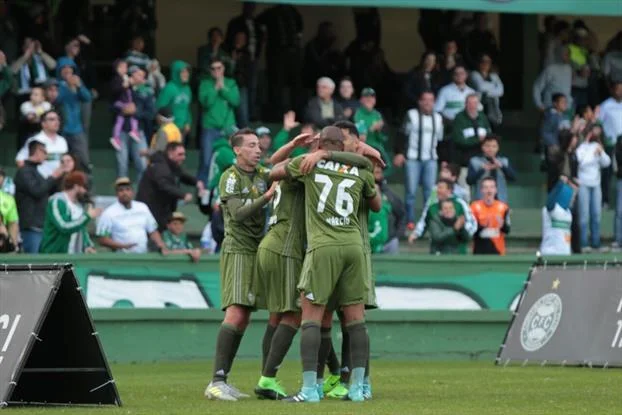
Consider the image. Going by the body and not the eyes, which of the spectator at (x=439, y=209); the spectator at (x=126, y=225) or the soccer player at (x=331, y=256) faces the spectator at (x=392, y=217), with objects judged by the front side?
the soccer player

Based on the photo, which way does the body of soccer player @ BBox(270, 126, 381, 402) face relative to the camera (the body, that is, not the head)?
away from the camera

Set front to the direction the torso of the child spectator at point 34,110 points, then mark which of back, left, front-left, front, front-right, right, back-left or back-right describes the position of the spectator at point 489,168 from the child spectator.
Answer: front-left

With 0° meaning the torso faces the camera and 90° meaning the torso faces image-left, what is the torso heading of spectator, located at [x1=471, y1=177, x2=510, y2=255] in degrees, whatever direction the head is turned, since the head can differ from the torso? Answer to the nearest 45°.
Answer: approximately 0°

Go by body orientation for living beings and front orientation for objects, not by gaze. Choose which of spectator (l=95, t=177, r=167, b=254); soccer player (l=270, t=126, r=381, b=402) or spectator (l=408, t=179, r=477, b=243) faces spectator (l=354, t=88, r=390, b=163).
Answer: the soccer player

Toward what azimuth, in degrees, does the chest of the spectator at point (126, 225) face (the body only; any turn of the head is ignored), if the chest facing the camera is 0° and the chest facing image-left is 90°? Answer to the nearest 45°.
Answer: approximately 0°

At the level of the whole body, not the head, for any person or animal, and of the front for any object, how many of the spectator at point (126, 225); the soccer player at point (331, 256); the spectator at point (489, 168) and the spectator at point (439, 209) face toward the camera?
3

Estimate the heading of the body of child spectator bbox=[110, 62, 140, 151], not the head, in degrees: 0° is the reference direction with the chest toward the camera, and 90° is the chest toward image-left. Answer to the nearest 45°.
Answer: approximately 315°

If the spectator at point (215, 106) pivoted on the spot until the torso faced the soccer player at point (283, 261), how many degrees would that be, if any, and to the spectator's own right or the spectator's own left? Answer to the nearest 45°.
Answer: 0° — they already face them

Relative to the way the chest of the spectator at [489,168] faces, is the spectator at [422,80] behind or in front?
behind
